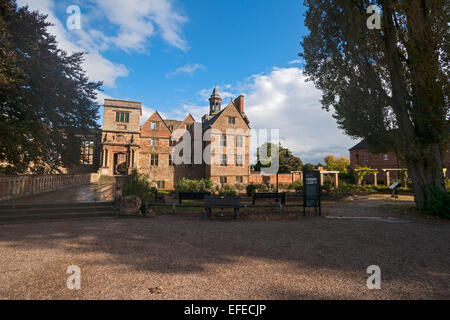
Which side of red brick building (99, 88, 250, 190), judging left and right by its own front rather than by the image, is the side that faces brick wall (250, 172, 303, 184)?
left

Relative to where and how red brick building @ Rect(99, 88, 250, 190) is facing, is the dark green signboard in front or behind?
in front

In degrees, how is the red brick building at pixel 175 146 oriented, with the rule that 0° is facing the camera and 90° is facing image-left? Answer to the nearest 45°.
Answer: approximately 0°

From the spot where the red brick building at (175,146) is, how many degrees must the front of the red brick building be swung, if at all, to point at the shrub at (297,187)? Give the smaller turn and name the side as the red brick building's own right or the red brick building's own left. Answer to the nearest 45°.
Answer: approximately 45° to the red brick building's own left

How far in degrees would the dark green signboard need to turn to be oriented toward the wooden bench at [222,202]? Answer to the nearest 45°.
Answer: approximately 45° to its right

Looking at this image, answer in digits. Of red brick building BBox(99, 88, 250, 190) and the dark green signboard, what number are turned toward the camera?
2

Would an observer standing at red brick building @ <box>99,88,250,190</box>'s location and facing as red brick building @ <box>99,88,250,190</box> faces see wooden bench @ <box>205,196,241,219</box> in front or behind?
in front

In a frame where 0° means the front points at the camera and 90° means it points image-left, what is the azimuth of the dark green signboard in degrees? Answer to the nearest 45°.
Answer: approximately 0°
